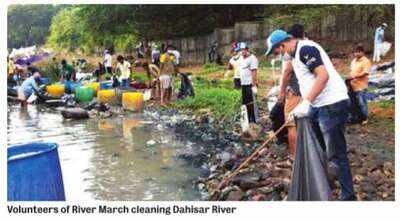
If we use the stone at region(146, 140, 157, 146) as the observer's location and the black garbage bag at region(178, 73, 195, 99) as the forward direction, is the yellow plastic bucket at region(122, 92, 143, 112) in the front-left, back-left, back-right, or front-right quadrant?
front-left

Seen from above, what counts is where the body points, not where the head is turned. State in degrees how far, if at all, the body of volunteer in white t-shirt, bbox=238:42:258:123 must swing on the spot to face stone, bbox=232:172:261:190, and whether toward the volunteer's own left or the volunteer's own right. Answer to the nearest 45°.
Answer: approximately 45° to the volunteer's own left

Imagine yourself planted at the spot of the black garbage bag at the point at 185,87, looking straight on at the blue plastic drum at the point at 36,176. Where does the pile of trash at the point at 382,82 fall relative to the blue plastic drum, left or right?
left

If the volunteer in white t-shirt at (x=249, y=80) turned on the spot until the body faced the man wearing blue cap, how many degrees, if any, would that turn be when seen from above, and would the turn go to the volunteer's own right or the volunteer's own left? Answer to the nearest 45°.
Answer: approximately 45° to the volunteer's own left

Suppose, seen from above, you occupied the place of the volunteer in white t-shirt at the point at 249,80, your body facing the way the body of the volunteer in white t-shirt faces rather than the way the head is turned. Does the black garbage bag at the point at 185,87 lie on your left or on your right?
on your right

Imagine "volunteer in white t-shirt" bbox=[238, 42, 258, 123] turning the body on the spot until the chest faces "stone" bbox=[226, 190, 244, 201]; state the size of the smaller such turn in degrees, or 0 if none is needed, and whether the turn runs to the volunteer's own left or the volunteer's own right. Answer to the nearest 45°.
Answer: approximately 45° to the volunteer's own left

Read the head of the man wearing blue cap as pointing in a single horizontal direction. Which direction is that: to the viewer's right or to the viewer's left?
to the viewer's left

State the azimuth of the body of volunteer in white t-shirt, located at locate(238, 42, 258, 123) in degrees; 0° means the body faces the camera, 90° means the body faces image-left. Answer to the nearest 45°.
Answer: approximately 45°

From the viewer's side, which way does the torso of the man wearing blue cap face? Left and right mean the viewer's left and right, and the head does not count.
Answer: facing to the left of the viewer

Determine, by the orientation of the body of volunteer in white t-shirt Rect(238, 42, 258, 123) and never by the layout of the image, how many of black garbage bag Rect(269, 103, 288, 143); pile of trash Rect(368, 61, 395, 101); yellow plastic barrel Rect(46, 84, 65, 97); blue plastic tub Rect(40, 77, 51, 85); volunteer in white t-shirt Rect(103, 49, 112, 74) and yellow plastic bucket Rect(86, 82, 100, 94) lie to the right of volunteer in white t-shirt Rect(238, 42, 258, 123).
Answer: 4

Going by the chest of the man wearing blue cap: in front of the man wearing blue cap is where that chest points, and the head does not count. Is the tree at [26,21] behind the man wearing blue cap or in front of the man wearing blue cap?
in front

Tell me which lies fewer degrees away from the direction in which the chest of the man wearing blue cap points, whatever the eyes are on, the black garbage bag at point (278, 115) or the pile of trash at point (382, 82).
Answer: the black garbage bag
